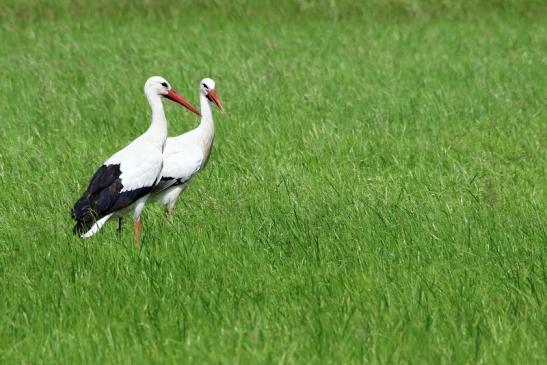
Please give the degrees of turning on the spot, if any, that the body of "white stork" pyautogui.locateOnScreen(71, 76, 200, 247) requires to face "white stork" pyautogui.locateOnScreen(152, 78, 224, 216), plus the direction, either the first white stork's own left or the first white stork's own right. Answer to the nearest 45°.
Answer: approximately 45° to the first white stork's own left

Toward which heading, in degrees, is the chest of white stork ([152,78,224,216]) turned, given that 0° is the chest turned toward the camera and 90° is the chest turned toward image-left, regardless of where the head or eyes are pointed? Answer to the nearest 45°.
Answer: approximately 270°

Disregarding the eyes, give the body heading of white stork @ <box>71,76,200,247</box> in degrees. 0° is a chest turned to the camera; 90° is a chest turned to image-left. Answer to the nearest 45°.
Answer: approximately 270°

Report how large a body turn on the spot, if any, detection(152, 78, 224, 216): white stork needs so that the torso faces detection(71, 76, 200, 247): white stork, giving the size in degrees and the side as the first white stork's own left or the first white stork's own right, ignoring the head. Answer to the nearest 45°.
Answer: approximately 135° to the first white stork's own right

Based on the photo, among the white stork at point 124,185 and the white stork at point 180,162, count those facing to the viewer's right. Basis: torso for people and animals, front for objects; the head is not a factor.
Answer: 2

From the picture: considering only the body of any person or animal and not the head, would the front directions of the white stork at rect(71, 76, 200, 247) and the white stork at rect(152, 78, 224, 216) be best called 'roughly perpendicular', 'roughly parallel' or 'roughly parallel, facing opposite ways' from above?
roughly parallel
